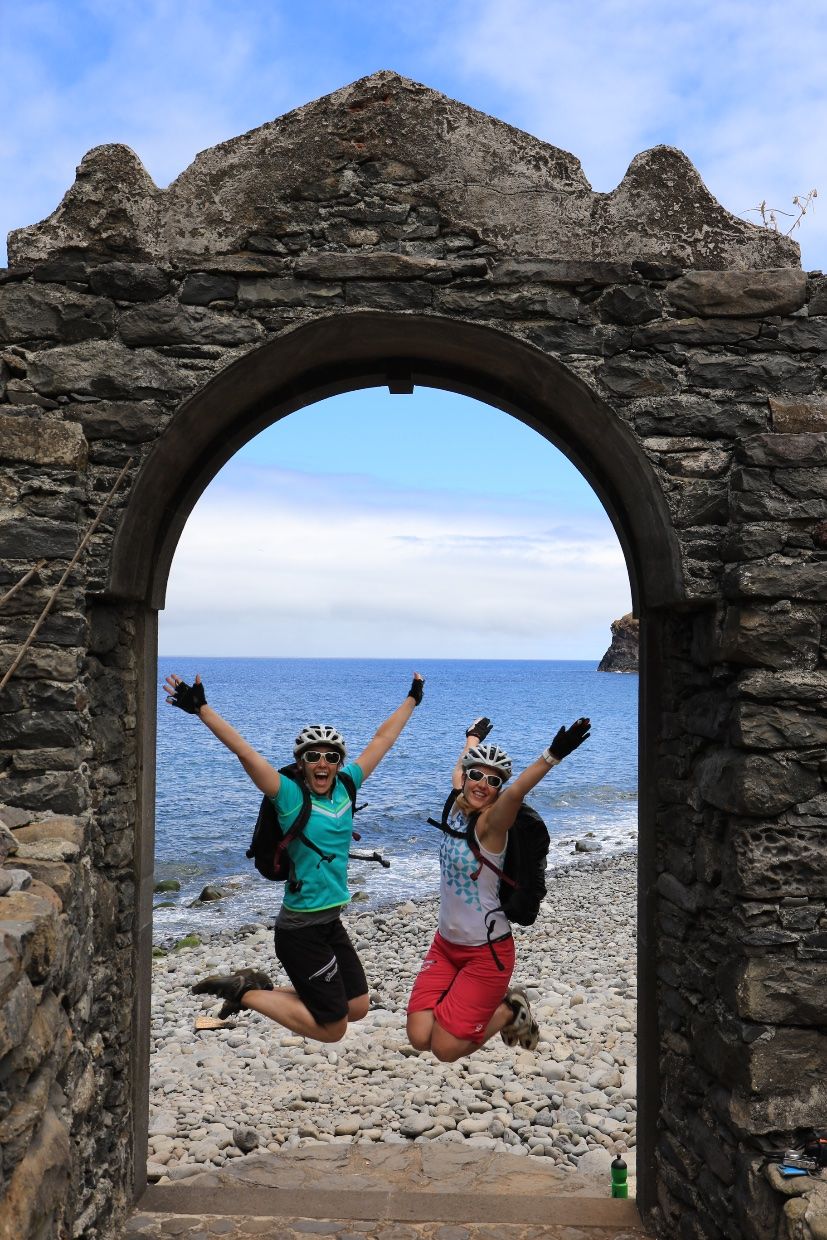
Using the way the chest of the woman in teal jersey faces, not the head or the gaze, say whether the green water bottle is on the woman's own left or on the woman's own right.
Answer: on the woman's own left

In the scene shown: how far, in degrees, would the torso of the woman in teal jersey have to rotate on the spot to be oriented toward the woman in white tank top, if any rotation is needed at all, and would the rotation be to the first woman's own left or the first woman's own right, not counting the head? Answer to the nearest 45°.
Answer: approximately 45° to the first woman's own left

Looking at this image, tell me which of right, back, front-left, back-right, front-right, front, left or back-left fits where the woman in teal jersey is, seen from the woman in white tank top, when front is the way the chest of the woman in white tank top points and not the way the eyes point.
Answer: front-right

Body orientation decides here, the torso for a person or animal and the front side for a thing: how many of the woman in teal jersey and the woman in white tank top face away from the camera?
0

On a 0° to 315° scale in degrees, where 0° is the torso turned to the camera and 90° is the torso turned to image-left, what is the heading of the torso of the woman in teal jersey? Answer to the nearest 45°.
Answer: approximately 315°
